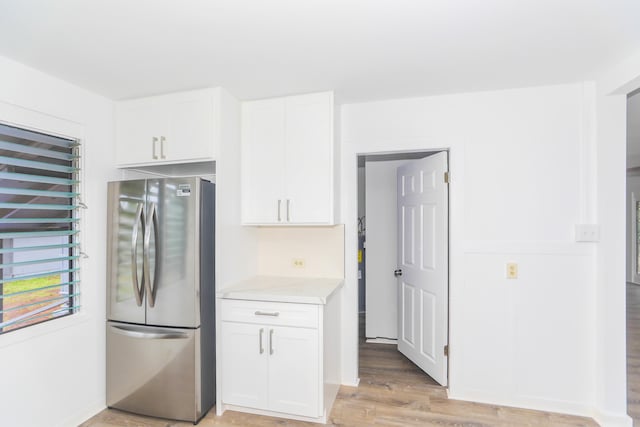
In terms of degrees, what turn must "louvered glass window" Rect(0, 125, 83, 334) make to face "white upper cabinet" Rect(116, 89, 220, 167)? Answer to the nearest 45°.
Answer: approximately 45° to its left

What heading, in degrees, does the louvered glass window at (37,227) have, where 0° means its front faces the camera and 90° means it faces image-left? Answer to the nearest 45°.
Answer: approximately 315°

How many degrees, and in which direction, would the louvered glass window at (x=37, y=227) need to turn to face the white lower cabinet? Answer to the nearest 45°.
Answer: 0° — it already faces it

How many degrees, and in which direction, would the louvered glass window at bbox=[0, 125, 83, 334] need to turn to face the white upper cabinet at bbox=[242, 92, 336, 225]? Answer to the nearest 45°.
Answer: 0° — it already faces it
